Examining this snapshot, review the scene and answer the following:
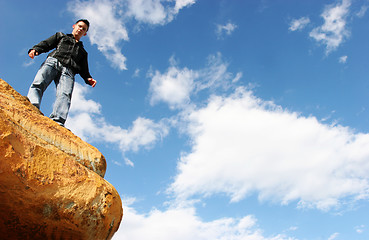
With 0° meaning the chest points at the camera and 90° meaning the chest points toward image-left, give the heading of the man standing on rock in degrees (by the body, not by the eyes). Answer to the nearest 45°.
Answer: approximately 0°
